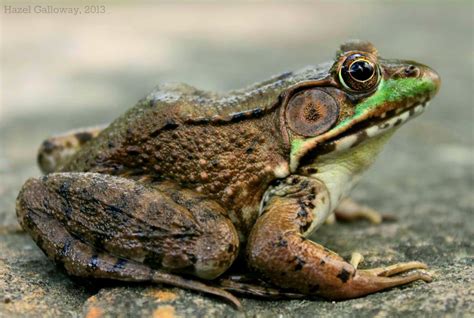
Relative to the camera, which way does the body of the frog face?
to the viewer's right
